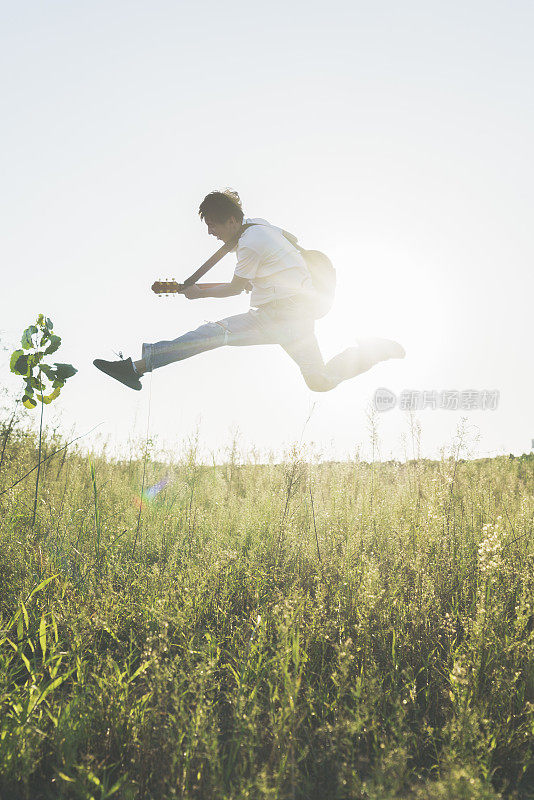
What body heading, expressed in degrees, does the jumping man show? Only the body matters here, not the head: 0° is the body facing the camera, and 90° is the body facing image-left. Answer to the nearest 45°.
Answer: approximately 90°
